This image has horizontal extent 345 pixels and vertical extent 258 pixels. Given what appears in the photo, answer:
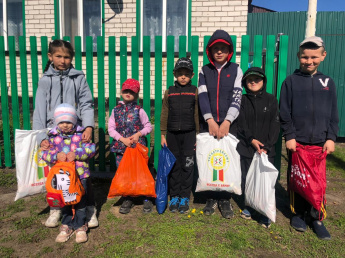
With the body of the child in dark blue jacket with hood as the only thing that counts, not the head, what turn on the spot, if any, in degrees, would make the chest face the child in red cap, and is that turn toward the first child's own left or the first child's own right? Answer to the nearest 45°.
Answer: approximately 90° to the first child's own right

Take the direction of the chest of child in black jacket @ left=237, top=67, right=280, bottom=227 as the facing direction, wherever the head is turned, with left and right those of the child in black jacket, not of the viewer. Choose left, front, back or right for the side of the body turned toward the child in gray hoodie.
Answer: right

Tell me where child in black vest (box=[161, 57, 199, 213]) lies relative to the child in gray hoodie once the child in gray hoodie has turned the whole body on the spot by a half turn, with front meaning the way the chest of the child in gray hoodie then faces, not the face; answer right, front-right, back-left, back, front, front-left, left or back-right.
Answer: right

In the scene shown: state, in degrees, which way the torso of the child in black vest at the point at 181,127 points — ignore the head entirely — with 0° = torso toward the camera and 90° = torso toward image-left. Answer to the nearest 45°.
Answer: approximately 0°

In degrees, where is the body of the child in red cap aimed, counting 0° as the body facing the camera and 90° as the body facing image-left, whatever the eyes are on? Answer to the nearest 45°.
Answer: approximately 0°

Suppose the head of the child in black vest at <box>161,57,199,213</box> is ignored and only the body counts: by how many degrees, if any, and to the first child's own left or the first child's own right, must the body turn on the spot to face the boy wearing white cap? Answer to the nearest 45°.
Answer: approximately 90° to the first child's own left

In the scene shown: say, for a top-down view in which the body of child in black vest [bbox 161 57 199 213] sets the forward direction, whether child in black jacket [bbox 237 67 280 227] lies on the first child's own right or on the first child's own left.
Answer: on the first child's own left
